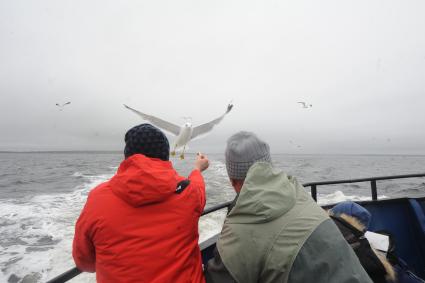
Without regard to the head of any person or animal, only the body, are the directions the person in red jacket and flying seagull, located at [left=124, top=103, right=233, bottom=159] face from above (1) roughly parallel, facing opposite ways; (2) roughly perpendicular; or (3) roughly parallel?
roughly parallel, facing opposite ways

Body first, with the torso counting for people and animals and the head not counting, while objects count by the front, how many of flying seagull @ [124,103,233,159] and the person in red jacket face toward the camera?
1

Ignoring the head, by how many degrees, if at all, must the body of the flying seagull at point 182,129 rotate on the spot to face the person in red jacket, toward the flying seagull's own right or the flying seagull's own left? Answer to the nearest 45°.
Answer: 0° — it already faces them

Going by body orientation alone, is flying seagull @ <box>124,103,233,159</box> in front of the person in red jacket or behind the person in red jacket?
in front

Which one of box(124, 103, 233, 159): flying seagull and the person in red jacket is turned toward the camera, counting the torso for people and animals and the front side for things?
the flying seagull

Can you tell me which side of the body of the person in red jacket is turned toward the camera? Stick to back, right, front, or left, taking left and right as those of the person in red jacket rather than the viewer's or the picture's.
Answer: back

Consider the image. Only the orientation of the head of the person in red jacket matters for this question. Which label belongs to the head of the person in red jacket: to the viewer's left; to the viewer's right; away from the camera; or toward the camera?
away from the camera

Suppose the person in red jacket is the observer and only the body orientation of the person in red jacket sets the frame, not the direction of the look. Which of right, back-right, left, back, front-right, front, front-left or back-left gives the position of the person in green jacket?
back-right

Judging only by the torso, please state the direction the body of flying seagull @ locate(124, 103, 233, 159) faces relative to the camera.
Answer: toward the camera

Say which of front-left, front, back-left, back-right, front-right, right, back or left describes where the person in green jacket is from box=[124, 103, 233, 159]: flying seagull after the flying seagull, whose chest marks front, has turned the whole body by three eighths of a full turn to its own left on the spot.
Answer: back-right
